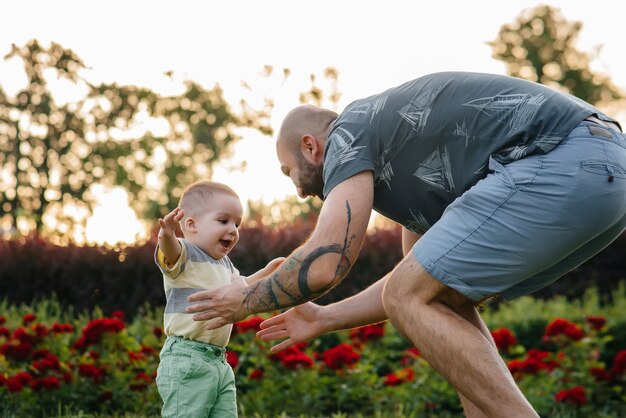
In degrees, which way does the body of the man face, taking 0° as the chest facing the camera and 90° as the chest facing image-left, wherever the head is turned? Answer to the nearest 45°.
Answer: approximately 90°

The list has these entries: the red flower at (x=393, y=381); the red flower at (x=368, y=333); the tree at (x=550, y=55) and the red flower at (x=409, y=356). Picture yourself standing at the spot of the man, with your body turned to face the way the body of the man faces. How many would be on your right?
4

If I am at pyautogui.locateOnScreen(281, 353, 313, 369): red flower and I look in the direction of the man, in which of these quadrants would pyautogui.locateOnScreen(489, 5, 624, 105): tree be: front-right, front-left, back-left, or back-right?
back-left

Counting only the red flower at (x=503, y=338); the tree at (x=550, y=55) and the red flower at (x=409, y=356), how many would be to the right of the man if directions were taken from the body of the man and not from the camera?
3

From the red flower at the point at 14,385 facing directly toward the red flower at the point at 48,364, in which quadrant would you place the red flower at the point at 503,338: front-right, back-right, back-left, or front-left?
front-right

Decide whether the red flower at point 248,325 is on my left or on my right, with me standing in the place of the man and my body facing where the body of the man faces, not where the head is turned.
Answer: on my right

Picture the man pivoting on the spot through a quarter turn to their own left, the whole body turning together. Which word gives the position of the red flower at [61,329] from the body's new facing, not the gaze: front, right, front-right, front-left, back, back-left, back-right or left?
back-right

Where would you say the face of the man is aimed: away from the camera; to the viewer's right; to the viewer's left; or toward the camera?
to the viewer's left

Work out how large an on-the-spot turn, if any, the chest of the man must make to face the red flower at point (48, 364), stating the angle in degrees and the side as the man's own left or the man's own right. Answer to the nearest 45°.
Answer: approximately 45° to the man's own right

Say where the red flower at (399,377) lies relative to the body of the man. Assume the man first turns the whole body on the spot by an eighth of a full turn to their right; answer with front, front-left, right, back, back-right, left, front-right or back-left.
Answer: front-right

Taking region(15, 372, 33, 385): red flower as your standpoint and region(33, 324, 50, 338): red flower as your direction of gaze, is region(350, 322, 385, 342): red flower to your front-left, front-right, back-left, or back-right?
front-right

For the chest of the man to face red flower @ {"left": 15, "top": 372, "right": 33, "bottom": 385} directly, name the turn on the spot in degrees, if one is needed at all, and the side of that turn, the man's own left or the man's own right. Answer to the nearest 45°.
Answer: approximately 45° to the man's own right

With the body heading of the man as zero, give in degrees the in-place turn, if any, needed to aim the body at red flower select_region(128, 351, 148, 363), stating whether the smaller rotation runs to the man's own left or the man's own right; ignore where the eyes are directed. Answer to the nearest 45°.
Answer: approximately 45° to the man's own right

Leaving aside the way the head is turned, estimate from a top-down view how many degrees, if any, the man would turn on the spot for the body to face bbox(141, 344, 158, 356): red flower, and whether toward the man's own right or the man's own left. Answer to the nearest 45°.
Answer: approximately 45° to the man's own right
